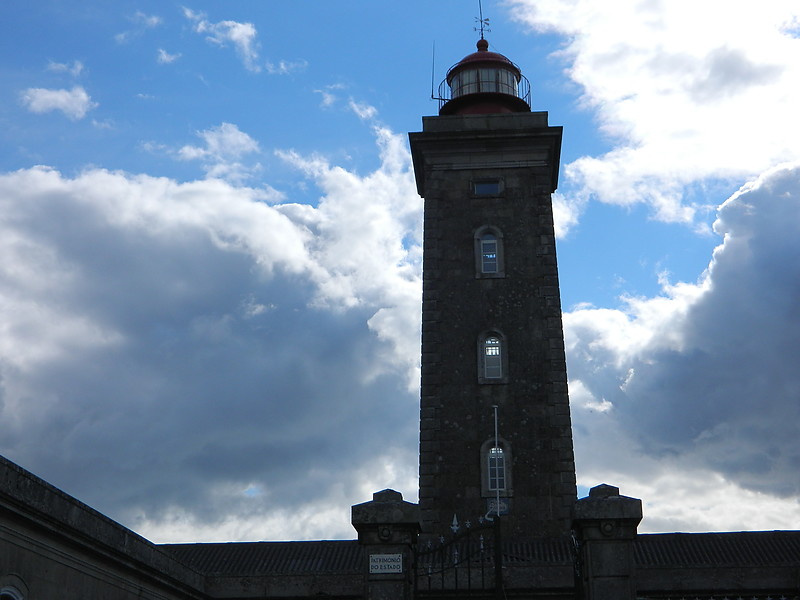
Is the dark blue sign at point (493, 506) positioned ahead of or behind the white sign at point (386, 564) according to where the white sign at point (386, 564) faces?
behind

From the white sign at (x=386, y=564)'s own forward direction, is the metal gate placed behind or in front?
behind

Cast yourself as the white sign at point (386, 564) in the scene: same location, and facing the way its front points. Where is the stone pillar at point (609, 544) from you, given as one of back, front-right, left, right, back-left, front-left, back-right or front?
left

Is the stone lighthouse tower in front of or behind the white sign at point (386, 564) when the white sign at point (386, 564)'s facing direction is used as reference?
behind

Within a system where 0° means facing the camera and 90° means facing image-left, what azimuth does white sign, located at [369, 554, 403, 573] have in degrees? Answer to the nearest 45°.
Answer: approximately 0°
